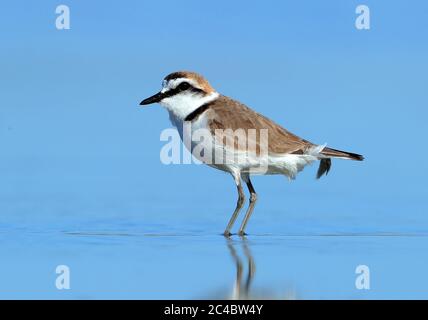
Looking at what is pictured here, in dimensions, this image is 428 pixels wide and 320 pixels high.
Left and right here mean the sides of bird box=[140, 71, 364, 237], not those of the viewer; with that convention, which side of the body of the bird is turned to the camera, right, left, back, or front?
left
